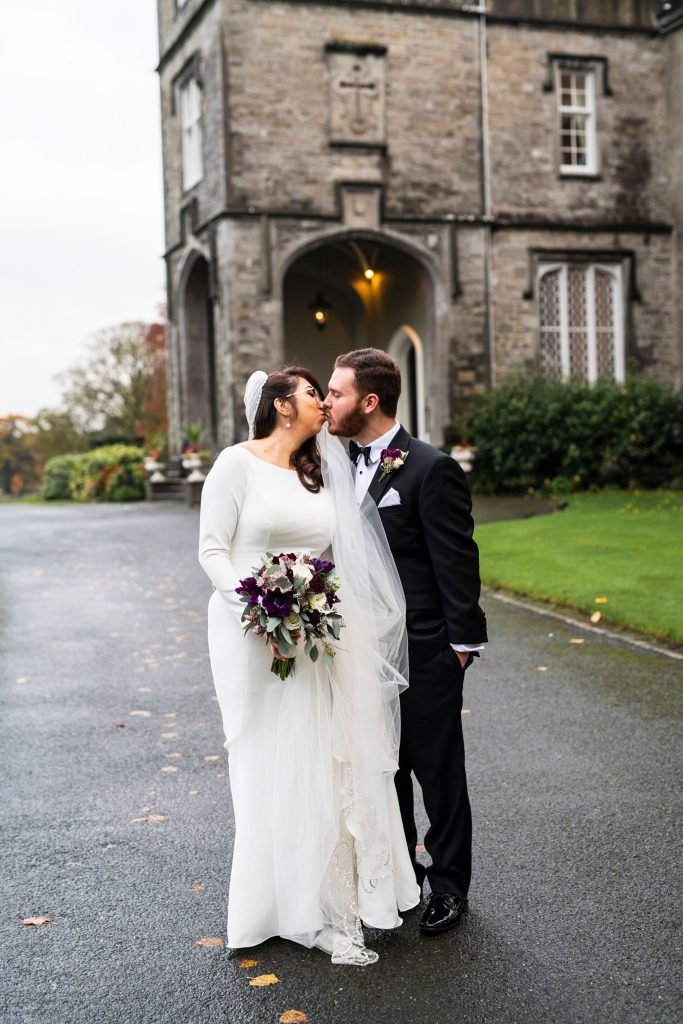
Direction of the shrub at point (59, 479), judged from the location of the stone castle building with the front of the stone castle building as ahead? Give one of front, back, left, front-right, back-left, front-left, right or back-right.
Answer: back-right

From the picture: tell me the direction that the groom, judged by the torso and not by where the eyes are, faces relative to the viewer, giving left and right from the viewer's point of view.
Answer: facing the viewer and to the left of the viewer

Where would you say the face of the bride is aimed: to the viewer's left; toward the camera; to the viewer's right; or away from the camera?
to the viewer's right

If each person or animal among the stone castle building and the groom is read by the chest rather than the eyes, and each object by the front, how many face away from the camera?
0

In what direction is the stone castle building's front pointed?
toward the camera

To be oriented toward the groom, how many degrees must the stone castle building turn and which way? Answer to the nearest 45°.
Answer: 0° — it already faces them

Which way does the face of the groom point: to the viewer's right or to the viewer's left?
to the viewer's left

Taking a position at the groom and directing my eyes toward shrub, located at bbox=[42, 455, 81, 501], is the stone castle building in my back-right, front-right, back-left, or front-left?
front-right

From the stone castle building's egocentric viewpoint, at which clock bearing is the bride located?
The bride is roughly at 12 o'clock from the stone castle building.

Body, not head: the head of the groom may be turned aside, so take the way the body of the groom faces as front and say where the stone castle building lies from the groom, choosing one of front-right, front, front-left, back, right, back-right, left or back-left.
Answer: back-right

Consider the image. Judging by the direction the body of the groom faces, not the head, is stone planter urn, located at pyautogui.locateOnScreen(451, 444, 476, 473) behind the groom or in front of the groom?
behind

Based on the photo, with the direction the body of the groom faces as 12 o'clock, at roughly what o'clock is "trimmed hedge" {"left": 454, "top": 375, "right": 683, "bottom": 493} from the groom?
The trimmed hedge is roughly at 5 o'clock from the groom.
